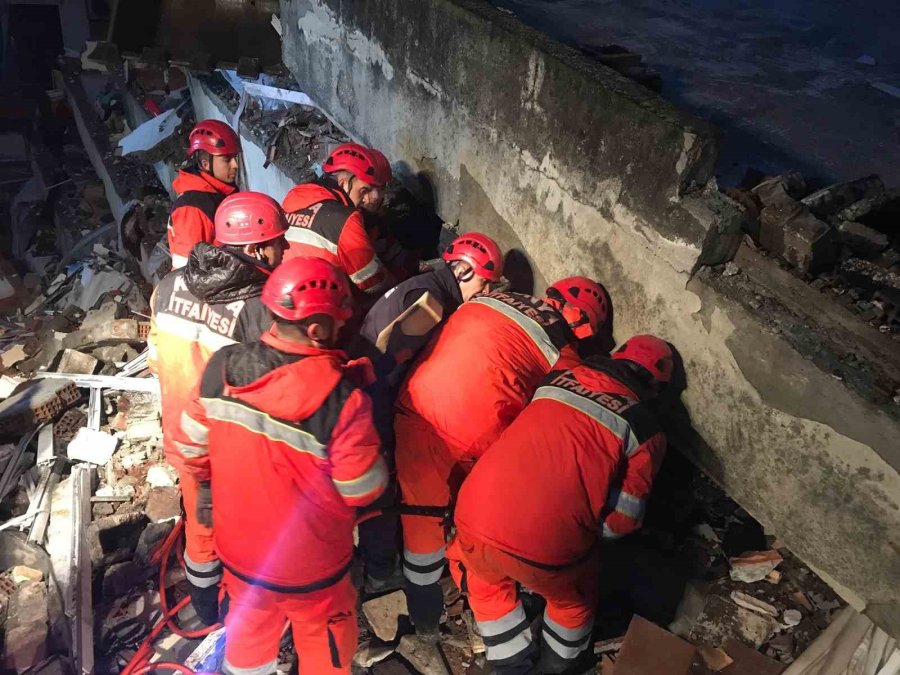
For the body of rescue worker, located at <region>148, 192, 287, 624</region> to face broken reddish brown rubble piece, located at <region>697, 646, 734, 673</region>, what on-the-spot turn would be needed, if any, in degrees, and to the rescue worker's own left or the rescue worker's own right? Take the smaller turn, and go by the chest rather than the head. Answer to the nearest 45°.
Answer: approximately 90° to the rescue worker's own right

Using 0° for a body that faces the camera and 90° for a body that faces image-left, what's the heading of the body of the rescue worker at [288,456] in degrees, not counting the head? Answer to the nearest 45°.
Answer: approximately 225°

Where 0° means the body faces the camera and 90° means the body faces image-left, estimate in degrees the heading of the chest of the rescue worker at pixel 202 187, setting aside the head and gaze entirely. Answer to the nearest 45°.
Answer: approximately 270°

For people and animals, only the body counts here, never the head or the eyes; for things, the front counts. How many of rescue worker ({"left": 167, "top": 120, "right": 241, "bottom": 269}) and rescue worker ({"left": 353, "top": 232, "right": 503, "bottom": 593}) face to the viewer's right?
2

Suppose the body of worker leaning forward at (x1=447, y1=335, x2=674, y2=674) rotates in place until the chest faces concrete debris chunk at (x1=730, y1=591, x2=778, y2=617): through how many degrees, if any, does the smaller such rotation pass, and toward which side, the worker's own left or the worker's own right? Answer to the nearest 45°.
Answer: approximately 45° to the worker's own right

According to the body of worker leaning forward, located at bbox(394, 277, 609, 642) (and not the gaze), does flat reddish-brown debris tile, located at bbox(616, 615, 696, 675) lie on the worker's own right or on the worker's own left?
on the worker's own right

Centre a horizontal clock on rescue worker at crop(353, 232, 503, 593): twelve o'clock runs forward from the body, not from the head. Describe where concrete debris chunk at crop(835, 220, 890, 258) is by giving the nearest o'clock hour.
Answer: The concrete debris chunk is roughly at 12 o'clock from the rescue worker.

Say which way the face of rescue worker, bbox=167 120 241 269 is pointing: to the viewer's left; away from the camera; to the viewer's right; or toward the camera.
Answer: to the viewer's right
